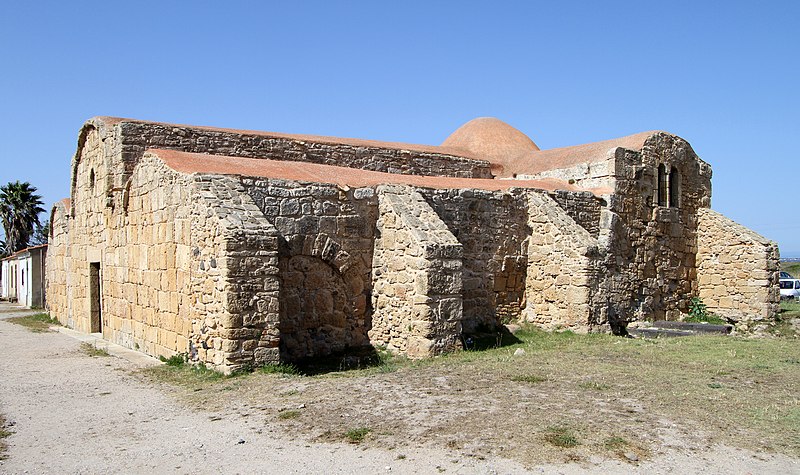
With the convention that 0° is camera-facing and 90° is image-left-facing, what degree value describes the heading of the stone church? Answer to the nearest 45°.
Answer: approximately 45°

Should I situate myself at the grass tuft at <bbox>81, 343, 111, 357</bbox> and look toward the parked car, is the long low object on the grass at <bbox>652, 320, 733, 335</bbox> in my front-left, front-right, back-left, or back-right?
front-right

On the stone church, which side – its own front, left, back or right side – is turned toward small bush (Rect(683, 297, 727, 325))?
back

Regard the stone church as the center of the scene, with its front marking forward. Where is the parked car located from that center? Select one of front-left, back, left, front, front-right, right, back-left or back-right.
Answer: back

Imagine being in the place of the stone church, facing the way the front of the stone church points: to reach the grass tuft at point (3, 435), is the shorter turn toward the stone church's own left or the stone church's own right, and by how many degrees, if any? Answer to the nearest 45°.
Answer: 0° — it already faces it

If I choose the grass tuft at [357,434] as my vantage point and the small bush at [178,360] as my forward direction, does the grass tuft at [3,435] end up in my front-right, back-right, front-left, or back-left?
front-left

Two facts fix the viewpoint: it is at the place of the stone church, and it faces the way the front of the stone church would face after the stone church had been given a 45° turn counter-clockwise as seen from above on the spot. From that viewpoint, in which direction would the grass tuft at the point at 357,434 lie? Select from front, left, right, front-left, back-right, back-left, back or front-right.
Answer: front

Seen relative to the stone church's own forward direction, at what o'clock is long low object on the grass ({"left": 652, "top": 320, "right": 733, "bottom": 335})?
The long low object on the grass is roughly at 7 o'clock from the stone church.

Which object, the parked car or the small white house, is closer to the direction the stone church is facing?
the small white house

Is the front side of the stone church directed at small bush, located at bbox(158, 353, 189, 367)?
yes
